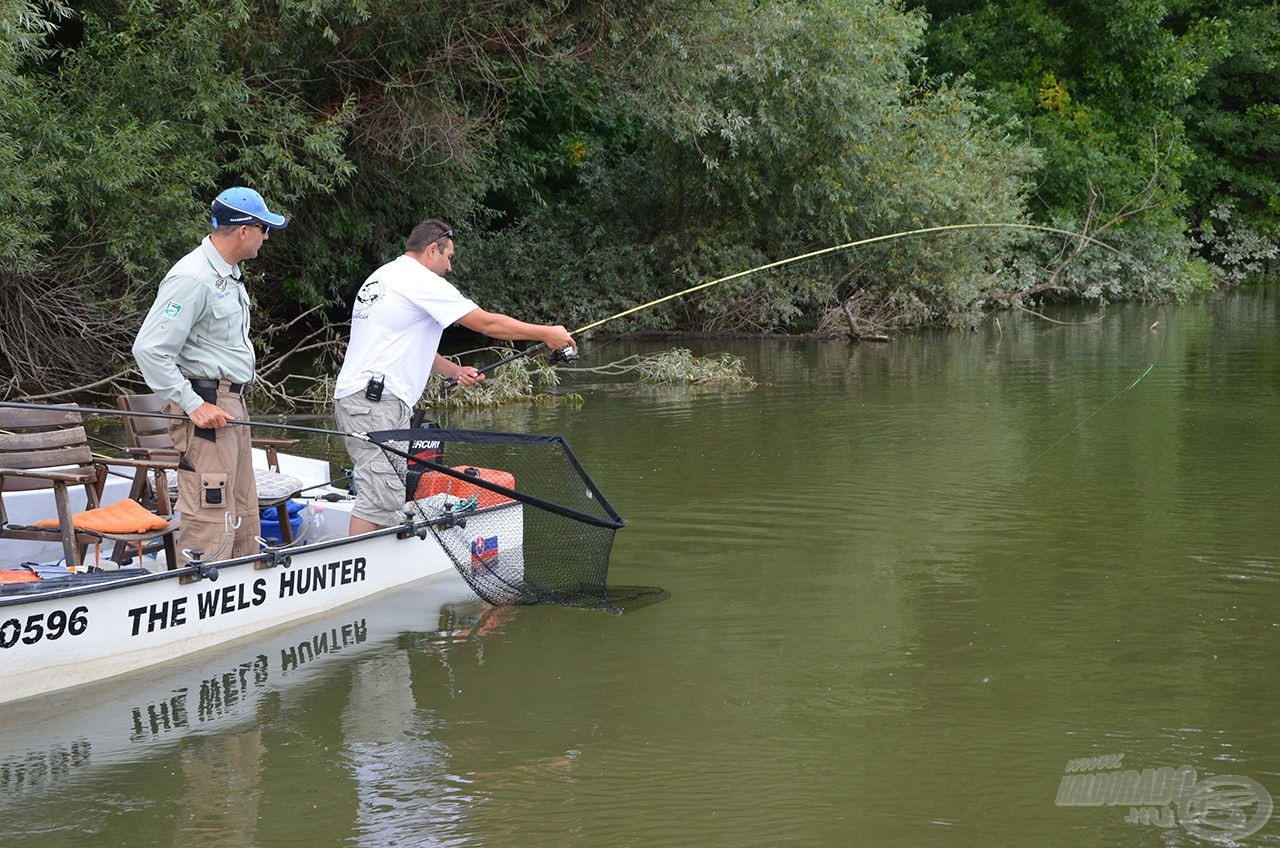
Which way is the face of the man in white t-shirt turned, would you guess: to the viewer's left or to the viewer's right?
to the viewer's right

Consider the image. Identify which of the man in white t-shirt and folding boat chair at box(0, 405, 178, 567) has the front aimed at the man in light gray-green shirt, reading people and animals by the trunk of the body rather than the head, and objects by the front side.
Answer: the folding boat chair

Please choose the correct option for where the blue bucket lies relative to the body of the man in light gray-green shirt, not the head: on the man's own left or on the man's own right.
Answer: on the man's own left

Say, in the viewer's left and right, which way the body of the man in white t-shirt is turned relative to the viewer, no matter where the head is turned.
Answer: facing away from the viewer and to the right of the viewer

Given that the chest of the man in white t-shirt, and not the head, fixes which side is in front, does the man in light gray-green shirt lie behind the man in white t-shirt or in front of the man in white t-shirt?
behind

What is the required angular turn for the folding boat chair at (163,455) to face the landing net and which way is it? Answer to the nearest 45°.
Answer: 0° — it already faces it

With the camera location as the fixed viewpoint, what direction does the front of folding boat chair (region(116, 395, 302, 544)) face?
facing the viewer and to the right of the viewer

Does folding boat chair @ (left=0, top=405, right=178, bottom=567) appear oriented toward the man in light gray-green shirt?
yes

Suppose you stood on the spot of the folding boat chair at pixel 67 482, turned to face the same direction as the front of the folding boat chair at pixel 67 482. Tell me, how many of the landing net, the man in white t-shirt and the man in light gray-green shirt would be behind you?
0

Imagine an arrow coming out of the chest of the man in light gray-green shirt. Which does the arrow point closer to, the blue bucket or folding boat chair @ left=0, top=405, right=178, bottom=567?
the blue bucket

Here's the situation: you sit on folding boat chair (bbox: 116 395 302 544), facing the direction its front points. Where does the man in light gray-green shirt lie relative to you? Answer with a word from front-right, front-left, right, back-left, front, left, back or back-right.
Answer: front-right

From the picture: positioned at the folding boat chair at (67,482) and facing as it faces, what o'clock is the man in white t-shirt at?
The man in white t-shirt is roughly at 11 o'clock from the folding boat chair.

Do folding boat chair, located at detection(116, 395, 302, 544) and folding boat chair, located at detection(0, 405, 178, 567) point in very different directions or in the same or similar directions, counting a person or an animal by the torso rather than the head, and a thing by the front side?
same or similar directions

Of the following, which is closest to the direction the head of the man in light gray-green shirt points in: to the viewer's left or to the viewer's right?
to the viewer's right

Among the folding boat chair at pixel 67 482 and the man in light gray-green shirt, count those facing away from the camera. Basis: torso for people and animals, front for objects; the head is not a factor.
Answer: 0

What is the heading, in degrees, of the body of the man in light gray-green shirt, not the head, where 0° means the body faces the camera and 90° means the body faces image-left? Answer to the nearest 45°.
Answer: approximately 270°
